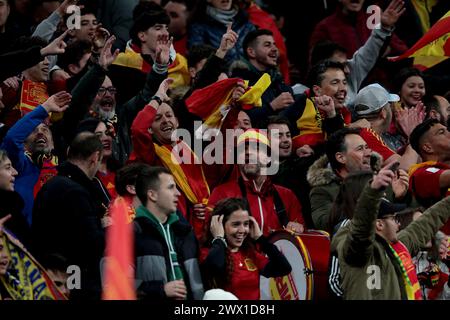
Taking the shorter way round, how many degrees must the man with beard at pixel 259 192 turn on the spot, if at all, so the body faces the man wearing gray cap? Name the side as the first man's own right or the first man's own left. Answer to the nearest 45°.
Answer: approximately 135° to the first man's own left

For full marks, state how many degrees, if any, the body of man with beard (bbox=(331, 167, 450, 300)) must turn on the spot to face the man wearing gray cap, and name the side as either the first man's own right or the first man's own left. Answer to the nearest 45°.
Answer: approximately 135° to the first man's own left

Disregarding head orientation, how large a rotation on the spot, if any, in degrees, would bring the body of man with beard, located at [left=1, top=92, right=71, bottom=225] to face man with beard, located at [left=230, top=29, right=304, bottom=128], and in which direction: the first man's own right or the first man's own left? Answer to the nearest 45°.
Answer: approximately 90° to the first man's own left

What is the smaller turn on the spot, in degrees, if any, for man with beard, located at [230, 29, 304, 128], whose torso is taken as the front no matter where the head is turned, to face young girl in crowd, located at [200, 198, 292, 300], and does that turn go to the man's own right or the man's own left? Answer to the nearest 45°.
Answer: approximately 45° to the man's own right
